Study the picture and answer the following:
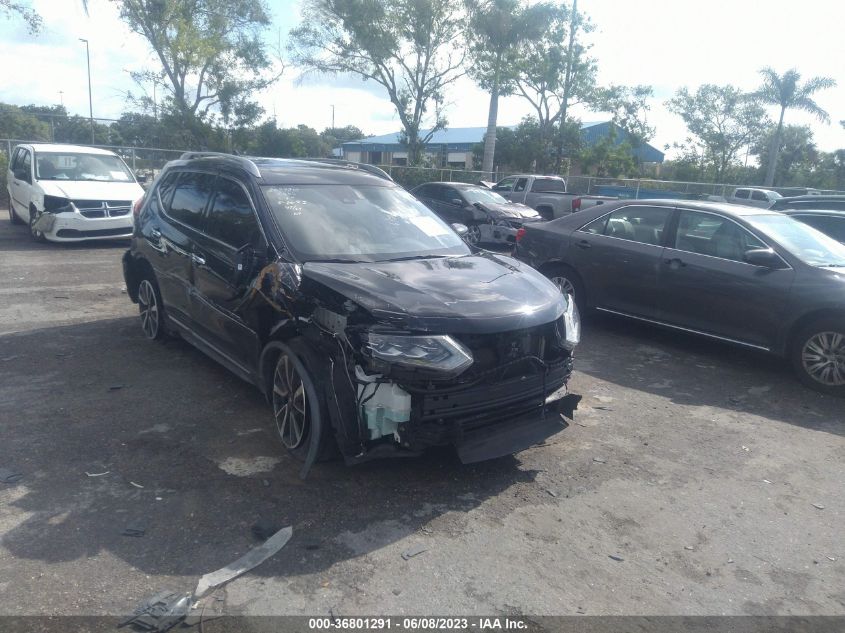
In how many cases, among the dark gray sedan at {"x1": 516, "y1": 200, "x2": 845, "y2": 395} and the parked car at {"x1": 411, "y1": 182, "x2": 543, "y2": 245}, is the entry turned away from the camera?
0

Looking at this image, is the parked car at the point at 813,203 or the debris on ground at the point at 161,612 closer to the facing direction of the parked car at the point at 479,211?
the parked car

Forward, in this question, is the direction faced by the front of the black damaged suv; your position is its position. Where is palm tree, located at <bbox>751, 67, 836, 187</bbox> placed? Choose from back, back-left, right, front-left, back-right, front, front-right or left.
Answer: left

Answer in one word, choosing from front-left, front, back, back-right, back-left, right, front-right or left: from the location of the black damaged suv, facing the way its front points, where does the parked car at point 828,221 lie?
left

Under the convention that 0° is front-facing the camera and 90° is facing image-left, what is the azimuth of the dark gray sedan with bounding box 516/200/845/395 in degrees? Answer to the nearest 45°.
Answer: approximately 315°

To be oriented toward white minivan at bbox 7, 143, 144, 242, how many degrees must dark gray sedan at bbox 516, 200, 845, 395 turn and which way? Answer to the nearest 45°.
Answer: approximately 135° to its right

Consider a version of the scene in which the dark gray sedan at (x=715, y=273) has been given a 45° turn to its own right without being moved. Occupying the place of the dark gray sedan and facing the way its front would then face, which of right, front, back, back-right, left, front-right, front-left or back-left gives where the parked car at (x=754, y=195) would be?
back

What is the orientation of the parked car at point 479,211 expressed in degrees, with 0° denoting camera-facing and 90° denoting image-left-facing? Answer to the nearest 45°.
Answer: approximately 315°

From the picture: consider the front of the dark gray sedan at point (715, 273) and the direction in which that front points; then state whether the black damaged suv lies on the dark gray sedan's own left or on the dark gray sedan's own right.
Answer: on the dark gray sedan's own right

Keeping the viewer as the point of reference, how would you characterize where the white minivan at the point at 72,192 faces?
facing the viewer and to the right of the viewer
